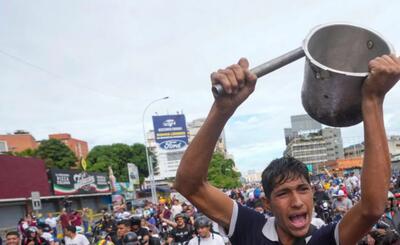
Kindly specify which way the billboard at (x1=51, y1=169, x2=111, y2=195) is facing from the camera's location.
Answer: facing the viewer and to the right of the viewer

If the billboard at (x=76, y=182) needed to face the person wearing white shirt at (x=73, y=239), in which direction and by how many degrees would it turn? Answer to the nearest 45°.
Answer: approximately 45° to its right

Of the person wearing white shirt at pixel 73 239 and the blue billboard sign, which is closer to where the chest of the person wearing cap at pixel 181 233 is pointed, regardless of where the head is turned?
the person wearing white shirt

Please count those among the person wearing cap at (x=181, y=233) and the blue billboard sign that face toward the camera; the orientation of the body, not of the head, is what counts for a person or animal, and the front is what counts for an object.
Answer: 2

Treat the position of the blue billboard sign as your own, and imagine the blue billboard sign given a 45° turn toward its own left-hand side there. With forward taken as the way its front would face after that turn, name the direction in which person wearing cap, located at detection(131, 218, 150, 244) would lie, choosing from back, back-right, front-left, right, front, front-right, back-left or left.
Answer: front-right

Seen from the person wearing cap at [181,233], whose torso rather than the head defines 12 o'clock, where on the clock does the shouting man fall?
The shouting man is roughly at 12 o'clock from the person wearing cap.

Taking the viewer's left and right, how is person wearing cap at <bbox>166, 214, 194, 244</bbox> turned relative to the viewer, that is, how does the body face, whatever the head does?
facing the viewer

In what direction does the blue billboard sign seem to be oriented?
toward the camera

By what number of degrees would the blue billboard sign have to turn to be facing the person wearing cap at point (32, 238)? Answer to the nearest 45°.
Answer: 0° — it already faces them

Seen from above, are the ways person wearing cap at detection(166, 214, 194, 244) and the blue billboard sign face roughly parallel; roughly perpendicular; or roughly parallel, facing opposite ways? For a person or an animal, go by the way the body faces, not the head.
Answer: roughly parallel

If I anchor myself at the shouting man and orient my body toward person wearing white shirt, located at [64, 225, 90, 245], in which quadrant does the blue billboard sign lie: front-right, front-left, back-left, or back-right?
front-right
